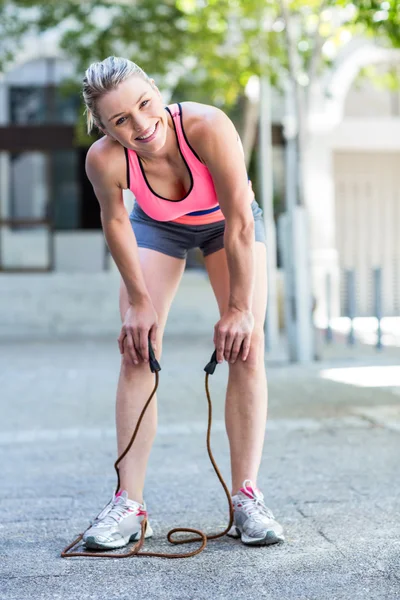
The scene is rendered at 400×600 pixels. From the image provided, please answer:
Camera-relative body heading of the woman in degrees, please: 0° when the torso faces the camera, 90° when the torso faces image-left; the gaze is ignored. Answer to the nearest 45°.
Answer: approximately 0°

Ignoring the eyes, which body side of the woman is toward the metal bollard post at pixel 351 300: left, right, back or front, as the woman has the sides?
back
